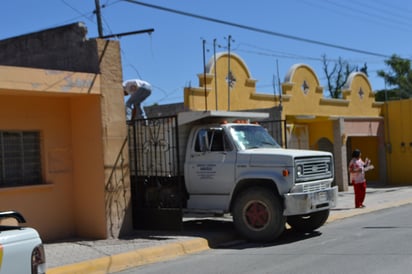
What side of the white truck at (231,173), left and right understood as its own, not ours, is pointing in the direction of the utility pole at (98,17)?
back

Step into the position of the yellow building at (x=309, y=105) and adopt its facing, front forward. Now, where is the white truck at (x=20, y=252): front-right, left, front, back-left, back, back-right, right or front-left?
front-right

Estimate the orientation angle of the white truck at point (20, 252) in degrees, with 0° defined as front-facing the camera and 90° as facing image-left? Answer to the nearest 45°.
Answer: approximately 90°

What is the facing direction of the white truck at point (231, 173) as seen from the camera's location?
facing the viewer and to the right of the viewer

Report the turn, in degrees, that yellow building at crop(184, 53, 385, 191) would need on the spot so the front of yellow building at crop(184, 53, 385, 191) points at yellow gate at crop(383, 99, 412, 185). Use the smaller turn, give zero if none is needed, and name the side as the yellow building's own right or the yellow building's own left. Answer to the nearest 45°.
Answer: approximately 90° to the yellow building's own left

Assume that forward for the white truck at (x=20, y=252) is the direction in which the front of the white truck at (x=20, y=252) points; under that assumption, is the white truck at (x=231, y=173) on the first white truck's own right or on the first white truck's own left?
on the first white truck's own right

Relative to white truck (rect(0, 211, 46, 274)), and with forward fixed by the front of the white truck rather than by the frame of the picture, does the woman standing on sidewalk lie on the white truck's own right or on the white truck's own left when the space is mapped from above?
on the white truck's own right
